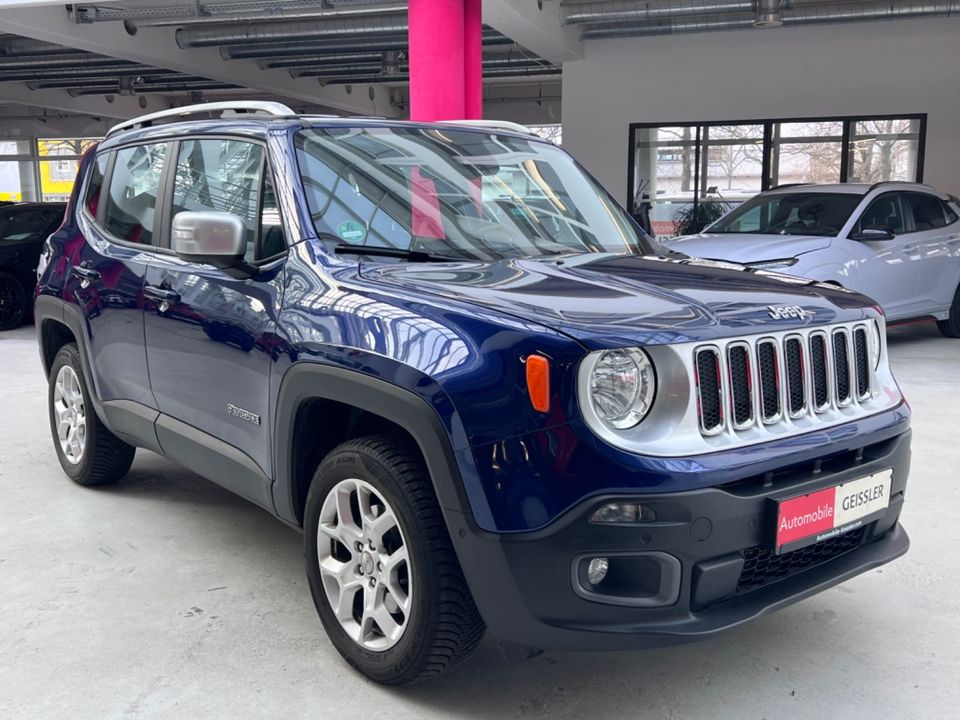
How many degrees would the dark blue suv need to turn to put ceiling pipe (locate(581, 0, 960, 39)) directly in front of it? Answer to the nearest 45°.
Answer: approximately 135° to its left

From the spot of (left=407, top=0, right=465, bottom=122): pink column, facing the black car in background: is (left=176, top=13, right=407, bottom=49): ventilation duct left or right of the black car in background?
right

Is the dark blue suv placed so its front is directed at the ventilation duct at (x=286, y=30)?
no

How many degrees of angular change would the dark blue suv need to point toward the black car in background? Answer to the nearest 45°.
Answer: approximately 180°

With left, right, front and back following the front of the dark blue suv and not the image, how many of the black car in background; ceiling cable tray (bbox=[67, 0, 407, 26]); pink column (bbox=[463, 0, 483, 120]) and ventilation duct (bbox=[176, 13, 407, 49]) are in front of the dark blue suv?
0

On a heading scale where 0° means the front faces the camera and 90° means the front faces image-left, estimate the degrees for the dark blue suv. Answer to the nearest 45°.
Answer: approximately 315°

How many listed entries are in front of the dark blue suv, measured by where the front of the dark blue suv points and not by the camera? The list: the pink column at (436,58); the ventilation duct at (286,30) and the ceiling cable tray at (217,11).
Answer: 0

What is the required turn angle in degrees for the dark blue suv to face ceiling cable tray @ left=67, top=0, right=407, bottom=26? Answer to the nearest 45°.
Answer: approximately 135° to its left

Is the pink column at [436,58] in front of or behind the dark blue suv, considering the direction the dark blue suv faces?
behind

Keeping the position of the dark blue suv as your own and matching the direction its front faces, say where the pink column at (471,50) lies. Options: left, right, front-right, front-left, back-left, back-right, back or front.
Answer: back-left

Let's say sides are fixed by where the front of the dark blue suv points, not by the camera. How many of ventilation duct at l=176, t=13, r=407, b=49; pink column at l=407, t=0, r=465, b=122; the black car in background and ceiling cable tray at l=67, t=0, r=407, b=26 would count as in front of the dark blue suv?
0

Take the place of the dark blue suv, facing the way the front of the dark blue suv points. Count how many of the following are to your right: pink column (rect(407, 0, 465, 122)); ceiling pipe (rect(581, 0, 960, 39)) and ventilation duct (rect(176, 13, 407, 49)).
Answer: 0
